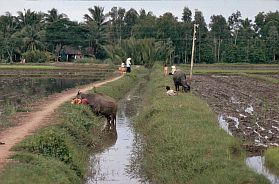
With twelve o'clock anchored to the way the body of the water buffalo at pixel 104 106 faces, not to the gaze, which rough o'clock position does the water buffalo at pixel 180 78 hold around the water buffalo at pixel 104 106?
the water buffalo at pixel 180 78 is roughly at 4 o'clock from the water buffalo at pixel 104 106.

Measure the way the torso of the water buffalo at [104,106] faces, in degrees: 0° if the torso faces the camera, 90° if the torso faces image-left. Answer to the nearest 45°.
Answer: approximately 90°

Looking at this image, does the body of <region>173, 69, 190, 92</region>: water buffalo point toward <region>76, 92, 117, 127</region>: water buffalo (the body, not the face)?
no
